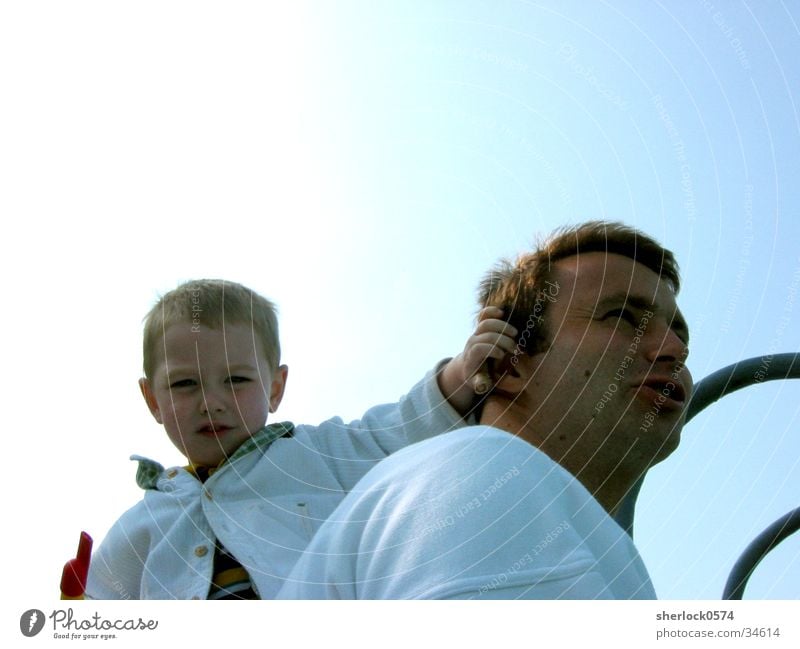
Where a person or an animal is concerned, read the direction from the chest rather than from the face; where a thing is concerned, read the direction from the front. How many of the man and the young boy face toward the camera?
1

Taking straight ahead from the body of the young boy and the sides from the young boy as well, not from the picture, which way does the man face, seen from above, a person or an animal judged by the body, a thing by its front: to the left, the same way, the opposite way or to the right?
to the left

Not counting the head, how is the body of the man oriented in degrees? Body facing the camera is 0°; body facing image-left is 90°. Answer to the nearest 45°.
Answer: approximately 270°

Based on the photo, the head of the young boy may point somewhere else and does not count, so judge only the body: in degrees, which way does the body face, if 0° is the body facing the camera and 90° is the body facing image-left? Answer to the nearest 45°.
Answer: approximately 0°

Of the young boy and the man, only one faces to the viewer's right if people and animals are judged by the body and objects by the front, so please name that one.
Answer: the man

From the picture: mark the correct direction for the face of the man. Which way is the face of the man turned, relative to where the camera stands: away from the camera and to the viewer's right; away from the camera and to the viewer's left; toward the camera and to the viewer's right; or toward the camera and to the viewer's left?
toward the camera and to the viewer's right
